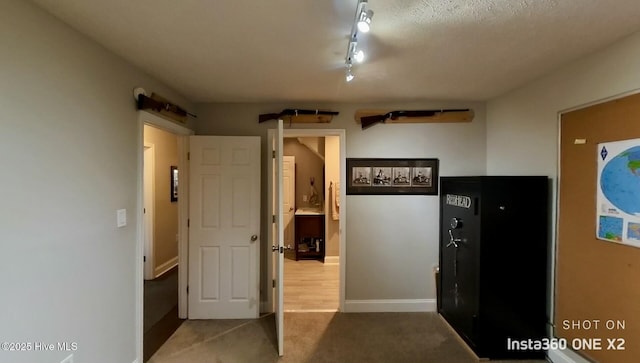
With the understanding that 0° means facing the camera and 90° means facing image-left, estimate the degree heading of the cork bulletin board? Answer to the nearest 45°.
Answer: approximately 45°

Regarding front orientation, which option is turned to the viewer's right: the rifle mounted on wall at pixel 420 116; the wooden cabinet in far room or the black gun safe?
the rifle mounted on wall

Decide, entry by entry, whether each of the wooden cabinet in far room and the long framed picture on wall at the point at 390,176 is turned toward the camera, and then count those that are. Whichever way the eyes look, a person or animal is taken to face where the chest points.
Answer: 2

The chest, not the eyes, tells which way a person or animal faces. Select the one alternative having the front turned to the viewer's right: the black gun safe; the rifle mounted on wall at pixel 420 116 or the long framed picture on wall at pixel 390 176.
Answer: the rifle mounted on wall

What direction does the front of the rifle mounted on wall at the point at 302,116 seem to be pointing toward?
to the viewer's right

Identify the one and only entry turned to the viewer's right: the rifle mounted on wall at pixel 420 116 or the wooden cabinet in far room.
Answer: the rifle mounted on wall

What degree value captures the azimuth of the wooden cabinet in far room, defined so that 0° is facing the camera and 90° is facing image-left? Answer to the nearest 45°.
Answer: approximately 0°

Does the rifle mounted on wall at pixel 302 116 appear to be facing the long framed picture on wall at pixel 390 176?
yes

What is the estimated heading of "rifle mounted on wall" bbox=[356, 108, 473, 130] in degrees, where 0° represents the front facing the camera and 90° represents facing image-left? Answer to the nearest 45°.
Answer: approximately 270°
